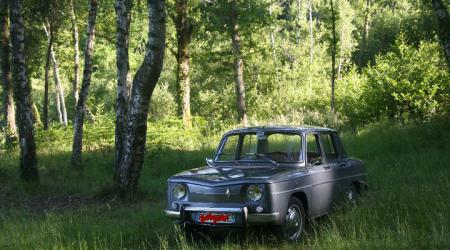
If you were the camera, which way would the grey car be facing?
facing the viewer and to the left of the viewer

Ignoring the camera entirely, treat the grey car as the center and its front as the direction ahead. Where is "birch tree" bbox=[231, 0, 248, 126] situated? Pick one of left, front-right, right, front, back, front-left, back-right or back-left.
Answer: back-right

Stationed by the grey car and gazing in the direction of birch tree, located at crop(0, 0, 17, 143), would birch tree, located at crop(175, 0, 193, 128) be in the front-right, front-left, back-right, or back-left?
front-right

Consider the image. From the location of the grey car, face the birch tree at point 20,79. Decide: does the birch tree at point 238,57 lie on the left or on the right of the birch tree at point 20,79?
right

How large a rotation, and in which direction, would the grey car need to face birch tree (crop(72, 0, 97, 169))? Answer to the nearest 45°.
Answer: approximately 90° to its right

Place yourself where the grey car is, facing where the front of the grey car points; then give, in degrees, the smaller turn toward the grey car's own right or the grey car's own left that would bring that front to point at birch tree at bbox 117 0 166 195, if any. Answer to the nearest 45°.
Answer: approximately 90° to the grey car's own right

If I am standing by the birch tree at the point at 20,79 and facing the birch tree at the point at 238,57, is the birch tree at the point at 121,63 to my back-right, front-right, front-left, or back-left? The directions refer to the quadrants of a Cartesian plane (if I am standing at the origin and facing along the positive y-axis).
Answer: front-right

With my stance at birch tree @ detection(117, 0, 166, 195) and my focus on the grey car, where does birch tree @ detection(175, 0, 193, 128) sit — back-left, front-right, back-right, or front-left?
back-left

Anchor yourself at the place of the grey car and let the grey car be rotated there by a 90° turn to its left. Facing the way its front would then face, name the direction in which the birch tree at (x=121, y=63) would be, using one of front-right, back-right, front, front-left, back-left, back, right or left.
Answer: back

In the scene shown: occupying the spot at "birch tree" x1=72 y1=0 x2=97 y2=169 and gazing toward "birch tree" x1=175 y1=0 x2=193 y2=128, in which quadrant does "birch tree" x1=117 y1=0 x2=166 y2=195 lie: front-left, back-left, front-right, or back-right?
back-right

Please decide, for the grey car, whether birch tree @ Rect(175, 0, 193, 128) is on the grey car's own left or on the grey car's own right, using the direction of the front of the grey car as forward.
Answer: on the grey car's own right

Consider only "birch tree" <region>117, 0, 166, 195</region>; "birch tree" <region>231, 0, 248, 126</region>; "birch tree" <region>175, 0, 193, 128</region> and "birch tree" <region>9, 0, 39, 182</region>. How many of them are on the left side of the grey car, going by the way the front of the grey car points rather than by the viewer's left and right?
0

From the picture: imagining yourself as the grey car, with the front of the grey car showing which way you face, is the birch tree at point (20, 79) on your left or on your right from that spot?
on your right

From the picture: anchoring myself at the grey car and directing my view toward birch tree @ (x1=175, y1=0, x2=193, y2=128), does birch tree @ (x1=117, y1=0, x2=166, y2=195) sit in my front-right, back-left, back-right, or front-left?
front-left

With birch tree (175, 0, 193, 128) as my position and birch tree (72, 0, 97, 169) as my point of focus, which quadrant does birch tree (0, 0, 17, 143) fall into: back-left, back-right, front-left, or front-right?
front-right
